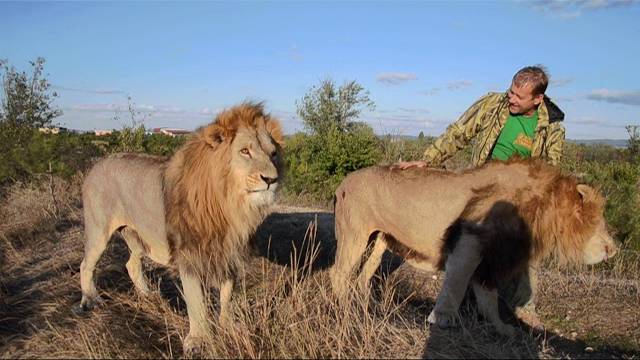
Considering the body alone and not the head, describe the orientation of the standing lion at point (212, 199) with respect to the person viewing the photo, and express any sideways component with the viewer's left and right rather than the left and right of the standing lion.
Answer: facing the viewer and to the right of the viewer

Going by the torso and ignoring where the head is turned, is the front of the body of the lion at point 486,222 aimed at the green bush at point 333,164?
no

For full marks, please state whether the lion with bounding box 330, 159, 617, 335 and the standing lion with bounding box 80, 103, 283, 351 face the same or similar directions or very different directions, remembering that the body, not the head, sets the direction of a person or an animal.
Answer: same or similar directions

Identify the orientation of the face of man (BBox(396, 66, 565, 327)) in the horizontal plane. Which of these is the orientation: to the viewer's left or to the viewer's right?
to the viewer's left

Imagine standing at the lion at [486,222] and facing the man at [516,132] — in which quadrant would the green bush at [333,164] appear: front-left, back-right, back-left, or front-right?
front-left

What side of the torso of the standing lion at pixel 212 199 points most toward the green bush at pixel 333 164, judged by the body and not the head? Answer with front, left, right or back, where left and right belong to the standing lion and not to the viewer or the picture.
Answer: left

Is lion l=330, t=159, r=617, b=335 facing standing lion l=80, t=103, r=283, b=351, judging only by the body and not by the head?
no

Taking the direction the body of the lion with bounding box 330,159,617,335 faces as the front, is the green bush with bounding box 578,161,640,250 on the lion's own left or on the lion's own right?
on the lion's own left

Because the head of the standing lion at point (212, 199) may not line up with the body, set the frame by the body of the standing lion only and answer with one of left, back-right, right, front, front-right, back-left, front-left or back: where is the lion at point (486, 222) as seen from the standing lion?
front-left

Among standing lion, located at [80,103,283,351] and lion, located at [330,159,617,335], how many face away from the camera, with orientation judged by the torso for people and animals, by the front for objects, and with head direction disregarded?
0

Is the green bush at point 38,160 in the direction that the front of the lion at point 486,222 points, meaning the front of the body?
no

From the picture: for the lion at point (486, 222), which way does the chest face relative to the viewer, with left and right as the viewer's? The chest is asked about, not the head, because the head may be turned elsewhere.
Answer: facing to the right of the viewer

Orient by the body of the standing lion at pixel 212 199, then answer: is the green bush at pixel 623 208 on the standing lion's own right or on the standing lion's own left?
on the standing lion's own left

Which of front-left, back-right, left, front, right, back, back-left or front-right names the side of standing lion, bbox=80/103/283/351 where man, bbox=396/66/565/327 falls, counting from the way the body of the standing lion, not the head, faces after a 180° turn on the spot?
back-right
